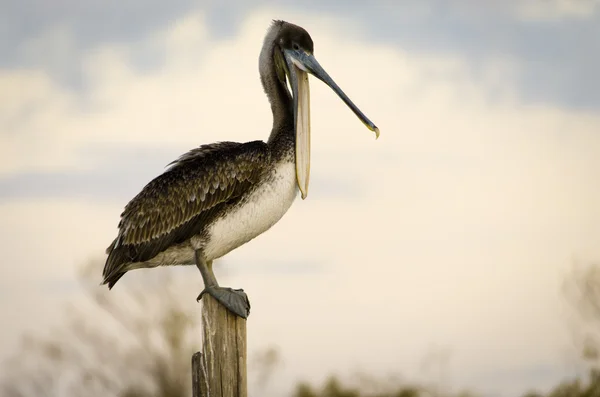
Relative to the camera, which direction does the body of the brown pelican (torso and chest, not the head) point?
to the viewer's right
